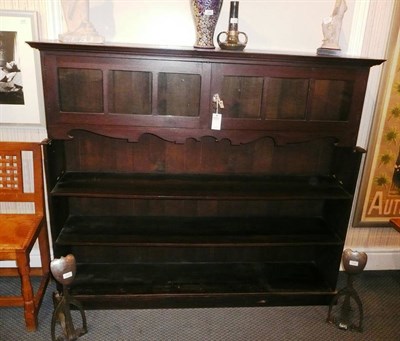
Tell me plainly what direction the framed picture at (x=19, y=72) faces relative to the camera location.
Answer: facing the viewer

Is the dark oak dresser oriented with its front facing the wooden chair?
no

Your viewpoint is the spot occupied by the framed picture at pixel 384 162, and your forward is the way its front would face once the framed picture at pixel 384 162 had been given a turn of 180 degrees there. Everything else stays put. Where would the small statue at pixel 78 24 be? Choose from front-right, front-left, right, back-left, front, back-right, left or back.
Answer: back-left

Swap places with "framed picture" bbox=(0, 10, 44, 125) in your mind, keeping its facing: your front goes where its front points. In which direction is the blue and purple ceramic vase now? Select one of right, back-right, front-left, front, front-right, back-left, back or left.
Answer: front-left

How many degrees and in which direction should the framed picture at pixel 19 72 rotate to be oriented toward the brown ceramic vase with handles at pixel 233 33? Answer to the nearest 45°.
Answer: approximately 45° to its left

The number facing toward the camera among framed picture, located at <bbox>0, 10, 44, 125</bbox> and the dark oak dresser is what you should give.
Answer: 2

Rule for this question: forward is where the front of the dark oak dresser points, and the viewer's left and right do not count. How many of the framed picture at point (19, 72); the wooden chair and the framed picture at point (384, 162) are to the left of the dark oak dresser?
1

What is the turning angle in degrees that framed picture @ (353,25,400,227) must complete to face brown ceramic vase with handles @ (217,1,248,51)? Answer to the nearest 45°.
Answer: approximately 45° to its right

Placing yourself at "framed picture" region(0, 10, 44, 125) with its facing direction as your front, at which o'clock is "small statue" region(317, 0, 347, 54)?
The small statue is roughly at 10 o'clock from the framed picture.

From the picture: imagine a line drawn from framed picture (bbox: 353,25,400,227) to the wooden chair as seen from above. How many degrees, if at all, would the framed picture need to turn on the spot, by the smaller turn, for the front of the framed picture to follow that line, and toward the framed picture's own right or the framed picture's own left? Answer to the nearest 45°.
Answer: approximately 45° to the framed picture's own right

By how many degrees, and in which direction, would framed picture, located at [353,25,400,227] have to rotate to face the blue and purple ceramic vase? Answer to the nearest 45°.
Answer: approximately 45° to its right

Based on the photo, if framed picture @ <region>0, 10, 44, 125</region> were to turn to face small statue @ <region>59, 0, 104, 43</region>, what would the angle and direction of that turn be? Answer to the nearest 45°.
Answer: approximately 45° to its left

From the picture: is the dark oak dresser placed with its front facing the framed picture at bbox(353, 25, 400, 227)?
no

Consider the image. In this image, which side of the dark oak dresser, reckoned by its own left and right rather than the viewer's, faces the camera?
front
